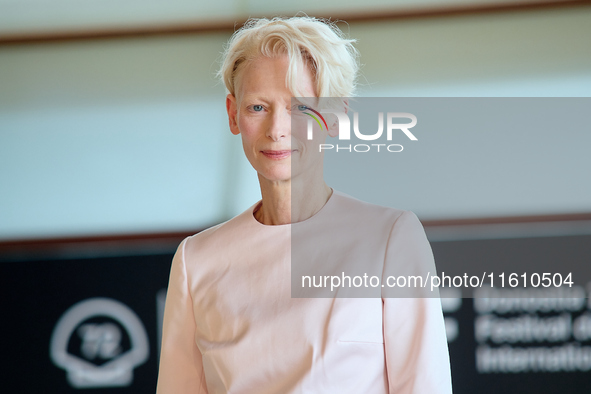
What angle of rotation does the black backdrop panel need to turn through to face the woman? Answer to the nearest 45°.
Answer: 0° — it already faces them

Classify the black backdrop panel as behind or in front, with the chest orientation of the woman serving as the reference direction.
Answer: behind

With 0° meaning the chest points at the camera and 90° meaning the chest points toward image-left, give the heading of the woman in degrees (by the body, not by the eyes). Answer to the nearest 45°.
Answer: approximately 0°

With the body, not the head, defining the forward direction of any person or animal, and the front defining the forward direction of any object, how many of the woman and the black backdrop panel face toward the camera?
2

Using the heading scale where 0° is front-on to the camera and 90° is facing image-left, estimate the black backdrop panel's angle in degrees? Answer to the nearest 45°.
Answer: approximately 0°
